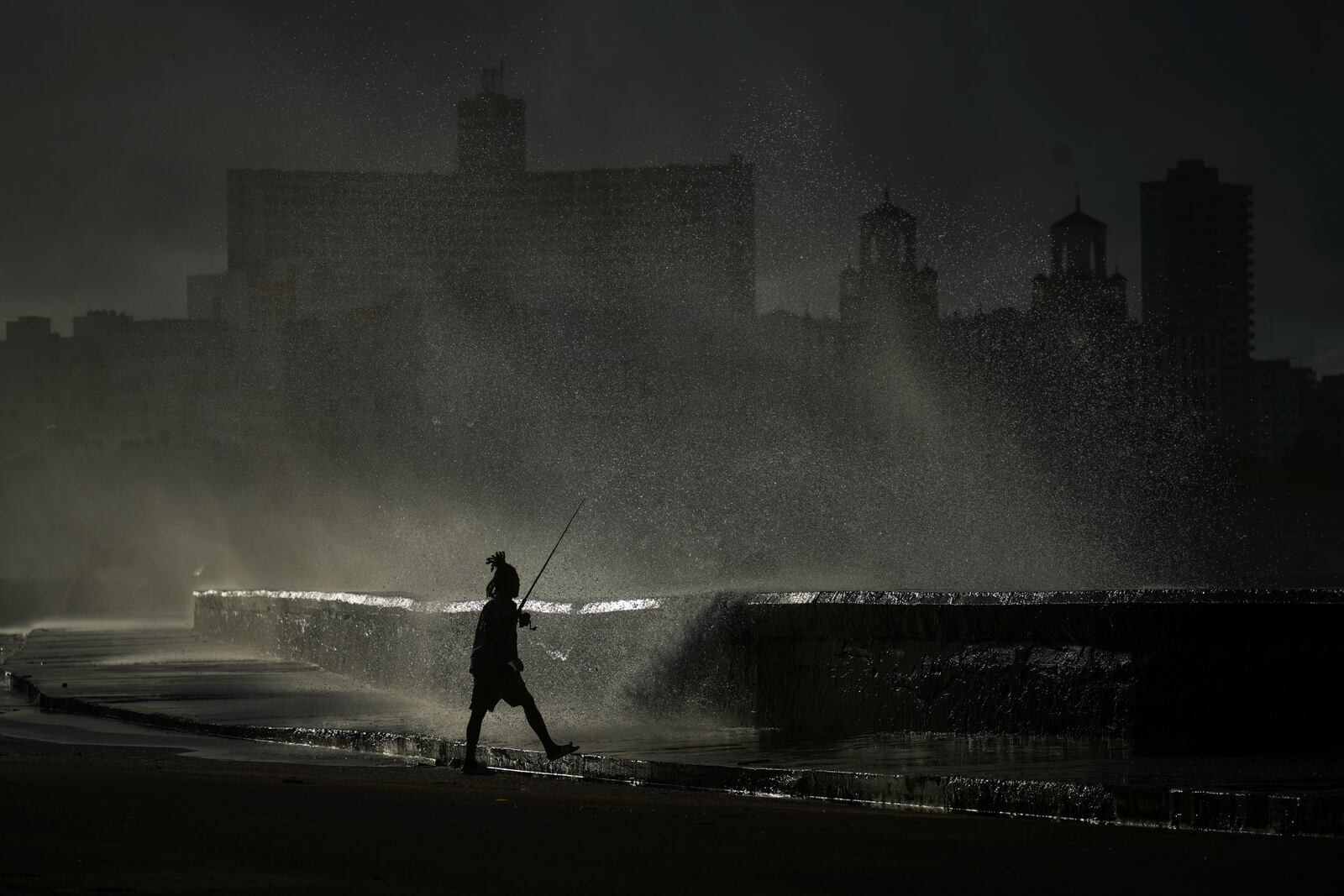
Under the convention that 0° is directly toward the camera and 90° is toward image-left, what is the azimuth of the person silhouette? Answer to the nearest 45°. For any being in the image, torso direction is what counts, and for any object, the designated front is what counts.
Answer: approximately 270°
